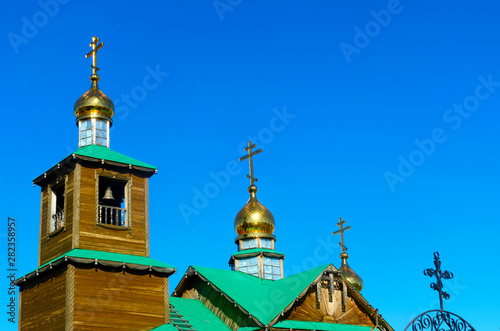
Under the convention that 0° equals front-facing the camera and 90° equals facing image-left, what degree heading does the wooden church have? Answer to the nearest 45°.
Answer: approximately 45°
